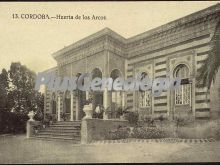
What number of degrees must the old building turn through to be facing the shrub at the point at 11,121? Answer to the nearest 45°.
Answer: approximately 45° to its right

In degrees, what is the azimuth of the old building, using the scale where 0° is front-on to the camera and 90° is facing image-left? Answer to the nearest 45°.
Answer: approximately 45°

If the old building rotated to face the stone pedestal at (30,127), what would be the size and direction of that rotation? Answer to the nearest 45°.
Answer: approximately 45° to its right

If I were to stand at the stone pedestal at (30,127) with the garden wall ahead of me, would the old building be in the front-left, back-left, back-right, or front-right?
front-left

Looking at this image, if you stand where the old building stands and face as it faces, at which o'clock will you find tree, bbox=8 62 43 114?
The tree is roughly at 1 o'clock from the old building.

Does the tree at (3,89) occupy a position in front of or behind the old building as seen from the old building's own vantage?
in front

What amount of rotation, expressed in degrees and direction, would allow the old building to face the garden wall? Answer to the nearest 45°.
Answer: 0° — it already faces it

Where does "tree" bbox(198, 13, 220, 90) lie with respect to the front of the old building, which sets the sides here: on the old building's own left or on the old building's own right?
on the old building's own left
